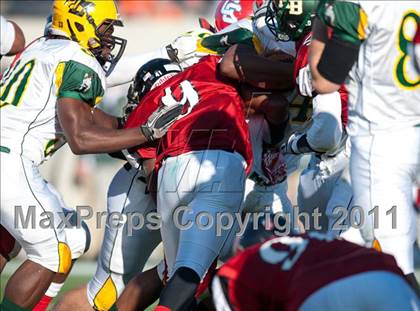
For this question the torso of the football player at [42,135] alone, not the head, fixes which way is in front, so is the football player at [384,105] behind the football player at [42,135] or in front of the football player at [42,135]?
in front

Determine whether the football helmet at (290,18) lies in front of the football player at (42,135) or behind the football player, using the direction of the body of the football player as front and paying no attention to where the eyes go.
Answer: in front

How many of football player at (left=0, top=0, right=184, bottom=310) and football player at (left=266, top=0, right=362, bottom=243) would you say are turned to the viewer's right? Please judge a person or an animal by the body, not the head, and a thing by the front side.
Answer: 1

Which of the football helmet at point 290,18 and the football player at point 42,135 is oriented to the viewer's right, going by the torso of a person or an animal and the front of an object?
the football player

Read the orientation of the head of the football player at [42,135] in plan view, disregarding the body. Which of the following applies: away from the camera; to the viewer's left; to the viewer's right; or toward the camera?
to the viewer's right

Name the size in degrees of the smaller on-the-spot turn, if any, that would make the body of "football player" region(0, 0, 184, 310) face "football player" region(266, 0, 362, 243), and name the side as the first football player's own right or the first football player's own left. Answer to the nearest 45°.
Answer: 0° — they already face them

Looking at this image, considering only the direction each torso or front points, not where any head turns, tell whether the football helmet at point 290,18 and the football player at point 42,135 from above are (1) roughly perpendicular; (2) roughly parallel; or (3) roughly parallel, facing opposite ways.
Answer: roughly parallel, facing opposite ways

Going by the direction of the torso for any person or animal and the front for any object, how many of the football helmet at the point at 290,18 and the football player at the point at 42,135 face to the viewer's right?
1

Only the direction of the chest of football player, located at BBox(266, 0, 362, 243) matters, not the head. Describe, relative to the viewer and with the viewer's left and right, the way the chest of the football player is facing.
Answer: facing to the left of the viewer

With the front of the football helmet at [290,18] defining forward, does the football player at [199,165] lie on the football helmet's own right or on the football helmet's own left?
on the football helmet's own left

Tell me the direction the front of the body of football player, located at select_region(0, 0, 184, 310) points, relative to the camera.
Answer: to the viewer's right

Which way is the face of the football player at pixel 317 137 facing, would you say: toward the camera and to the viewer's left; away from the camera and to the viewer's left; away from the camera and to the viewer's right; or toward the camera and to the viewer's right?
toward the camera and to the viewer's left

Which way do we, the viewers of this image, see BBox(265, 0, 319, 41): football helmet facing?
facing to the left of the viewer
